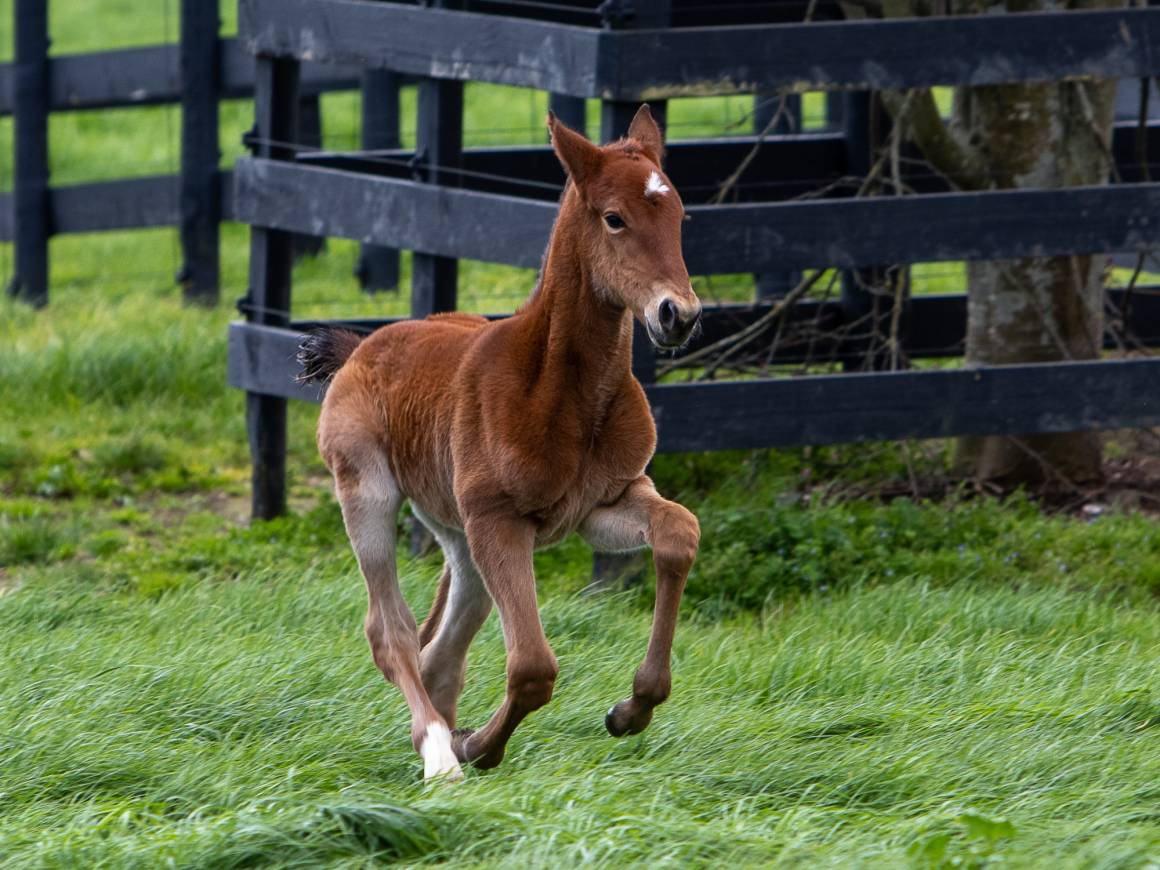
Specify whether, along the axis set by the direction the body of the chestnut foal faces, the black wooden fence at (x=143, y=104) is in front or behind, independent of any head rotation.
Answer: behind

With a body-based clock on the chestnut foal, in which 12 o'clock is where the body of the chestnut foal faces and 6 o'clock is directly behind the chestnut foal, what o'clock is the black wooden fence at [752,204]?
The black wooden fence is roughly at 8 o'clock from the chestnut foal.

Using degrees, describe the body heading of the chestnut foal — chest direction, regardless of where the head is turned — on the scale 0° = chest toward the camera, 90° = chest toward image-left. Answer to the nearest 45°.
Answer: approximately 315°

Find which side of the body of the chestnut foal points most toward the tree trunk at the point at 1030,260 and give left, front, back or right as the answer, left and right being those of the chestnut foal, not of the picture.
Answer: left
